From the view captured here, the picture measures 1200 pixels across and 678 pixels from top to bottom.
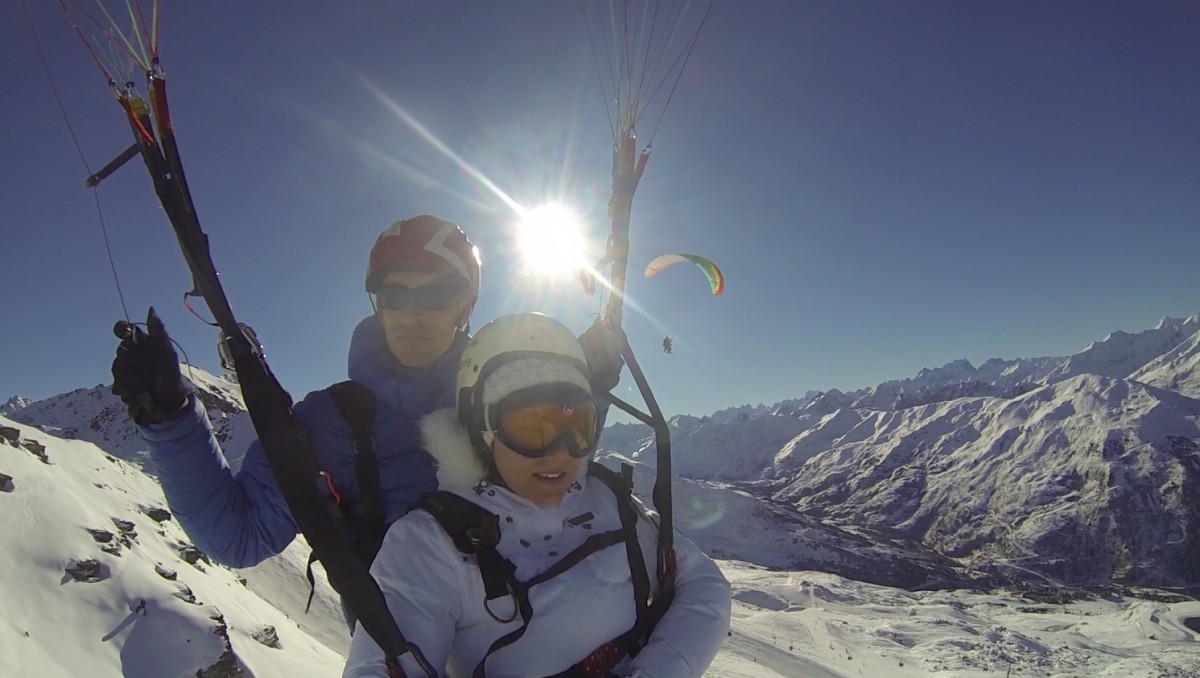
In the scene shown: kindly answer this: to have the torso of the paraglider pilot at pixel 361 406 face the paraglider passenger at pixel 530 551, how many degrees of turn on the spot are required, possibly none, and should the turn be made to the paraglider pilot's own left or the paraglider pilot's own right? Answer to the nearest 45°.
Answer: approximately 45° to the paraglider pilot's own left

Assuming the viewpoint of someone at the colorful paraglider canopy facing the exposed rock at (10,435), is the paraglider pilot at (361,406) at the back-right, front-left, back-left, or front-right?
front-left

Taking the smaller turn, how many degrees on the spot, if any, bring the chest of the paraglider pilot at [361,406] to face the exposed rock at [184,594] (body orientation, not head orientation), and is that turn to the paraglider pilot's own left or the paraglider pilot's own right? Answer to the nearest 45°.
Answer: approximately 180°

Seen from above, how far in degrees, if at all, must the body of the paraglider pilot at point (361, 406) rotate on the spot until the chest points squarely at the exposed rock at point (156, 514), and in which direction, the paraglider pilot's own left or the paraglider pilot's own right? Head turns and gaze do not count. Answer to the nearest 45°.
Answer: approximately 180°

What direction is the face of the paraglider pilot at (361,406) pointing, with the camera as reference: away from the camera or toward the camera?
toward the camera

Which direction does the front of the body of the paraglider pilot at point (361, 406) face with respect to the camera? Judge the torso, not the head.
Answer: toward the camera

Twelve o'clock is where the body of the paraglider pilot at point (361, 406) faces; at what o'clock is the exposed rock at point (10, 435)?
The exposed rock is roughly at 5 o'clock from the paraglider pilot.

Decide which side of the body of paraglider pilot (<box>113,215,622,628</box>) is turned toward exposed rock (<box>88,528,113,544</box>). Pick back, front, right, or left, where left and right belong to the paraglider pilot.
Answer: back
